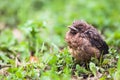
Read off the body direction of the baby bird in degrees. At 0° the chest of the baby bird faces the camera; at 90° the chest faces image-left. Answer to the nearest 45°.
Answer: approximately 45°
